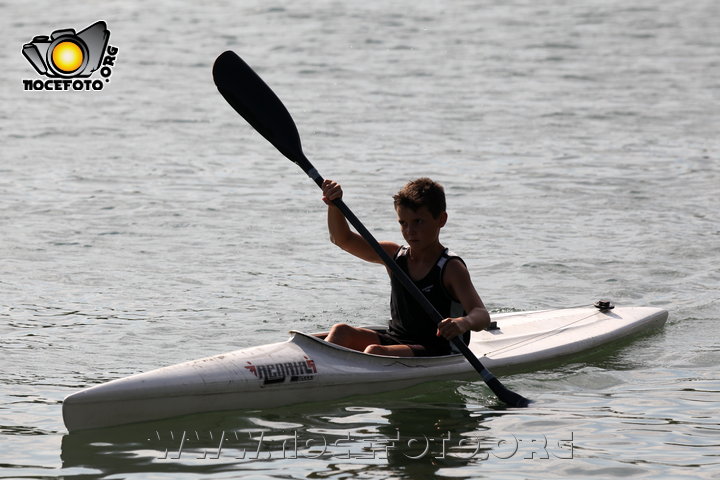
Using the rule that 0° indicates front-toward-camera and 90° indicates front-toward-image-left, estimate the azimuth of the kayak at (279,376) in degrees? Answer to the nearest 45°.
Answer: approximately 45°

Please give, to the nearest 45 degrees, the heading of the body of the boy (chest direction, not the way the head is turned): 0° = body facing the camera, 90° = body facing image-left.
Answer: approximately 45°

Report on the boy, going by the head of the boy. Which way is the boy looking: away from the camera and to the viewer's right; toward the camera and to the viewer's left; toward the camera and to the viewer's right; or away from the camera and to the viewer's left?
toward the camera and to the viewer's left
